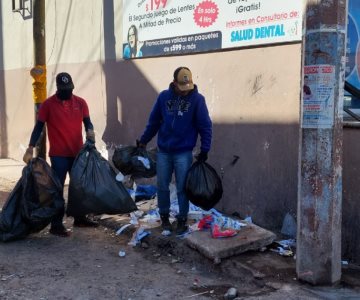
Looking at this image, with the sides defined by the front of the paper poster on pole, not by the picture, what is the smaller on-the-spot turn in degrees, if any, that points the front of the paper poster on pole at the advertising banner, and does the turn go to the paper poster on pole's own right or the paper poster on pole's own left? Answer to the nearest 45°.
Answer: approximately 135° to the paper poster on pole's own right

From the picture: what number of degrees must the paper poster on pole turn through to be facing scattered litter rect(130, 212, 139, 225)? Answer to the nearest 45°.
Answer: approximately 135° to its right

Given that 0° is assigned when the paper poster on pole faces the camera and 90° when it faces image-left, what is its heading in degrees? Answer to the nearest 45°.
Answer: approximately 0°

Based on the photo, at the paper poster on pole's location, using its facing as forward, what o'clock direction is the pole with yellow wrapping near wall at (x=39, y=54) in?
The pole with yellow wrapping near wall is roughly at 4 o'clock from the paper poster on pole.

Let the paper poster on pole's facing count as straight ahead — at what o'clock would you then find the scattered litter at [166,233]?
The scattered litter is roughly at 4 o'clock from the paper poster on pole.

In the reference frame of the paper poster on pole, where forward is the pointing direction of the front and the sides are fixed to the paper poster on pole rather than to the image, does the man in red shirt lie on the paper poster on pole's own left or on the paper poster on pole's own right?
on the paper poster on pole's own right
